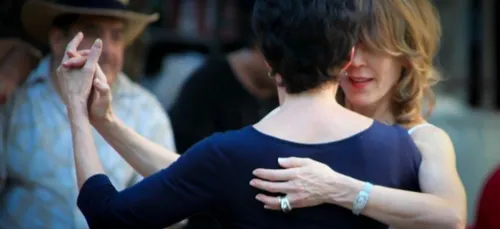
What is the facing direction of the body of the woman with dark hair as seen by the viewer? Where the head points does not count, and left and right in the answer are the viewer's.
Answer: facing away from the viewer

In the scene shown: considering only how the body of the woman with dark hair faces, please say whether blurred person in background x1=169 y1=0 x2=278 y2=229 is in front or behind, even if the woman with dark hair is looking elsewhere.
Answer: in front

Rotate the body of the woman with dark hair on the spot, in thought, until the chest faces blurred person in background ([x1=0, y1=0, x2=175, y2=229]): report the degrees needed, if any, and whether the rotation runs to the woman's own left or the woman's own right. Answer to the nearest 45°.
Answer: approximately 45° to the woman's own left

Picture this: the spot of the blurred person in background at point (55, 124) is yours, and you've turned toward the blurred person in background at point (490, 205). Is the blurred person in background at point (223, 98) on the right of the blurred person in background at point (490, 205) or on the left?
left

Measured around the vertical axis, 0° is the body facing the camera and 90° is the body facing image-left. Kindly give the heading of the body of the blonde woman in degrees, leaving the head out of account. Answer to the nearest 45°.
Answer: approximately 45°
